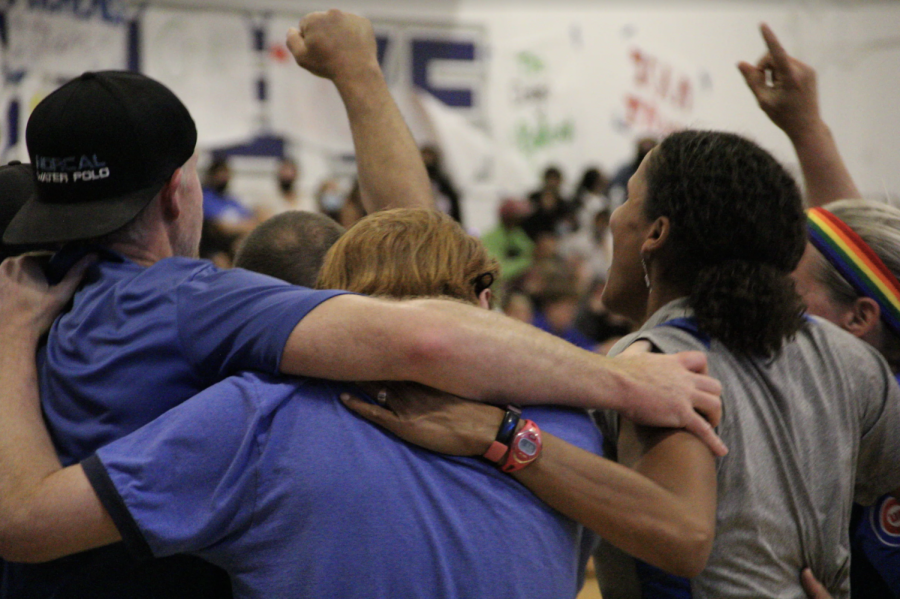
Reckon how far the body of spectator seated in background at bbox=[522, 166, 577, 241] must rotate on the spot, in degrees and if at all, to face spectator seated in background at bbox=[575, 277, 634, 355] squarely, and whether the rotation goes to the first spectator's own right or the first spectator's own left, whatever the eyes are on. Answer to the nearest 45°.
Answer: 0° — they already face them

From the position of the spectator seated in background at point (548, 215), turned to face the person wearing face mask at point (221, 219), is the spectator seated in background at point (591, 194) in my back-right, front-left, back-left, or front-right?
back-right

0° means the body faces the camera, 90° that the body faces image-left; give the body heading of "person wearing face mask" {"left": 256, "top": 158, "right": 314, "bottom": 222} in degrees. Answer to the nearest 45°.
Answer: approximately 0°

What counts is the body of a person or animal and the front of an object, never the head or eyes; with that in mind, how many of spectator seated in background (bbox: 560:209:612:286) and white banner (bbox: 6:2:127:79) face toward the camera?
2

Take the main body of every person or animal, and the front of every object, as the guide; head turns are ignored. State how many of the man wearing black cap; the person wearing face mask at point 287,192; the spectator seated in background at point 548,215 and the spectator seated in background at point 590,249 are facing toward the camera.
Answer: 3
